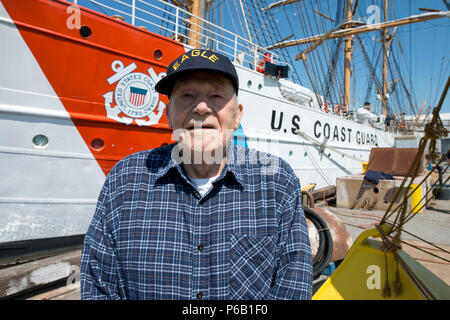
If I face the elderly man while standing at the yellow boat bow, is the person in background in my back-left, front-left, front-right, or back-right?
back-right

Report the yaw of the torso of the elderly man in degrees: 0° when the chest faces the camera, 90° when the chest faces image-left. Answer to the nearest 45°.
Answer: approximately 0°

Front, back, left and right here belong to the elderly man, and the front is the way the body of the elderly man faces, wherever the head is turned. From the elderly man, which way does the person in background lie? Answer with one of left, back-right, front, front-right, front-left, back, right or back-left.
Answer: back-left

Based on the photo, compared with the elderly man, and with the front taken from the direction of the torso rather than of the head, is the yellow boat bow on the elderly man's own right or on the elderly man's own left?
on the elderly man's own left

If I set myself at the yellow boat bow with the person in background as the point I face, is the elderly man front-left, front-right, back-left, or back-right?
back-left
